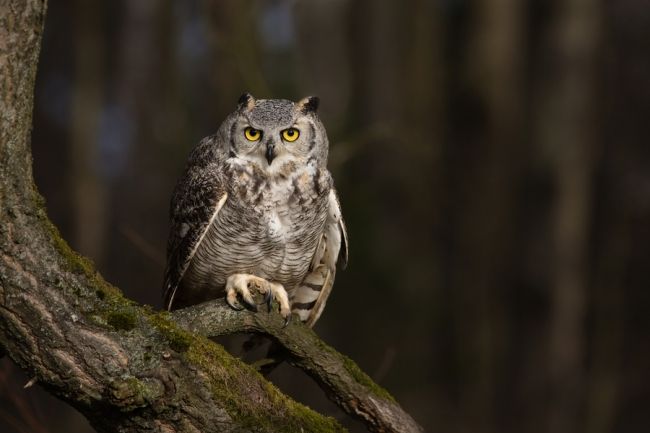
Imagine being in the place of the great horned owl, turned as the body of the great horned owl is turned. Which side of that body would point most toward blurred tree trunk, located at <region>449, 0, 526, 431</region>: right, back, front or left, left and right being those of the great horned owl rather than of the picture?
back

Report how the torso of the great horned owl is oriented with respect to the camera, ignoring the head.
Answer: toward the camera

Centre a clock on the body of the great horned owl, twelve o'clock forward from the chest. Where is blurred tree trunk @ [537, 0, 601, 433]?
The blurred tree trunk is roughly at 7 o'clock from the great horned owl.

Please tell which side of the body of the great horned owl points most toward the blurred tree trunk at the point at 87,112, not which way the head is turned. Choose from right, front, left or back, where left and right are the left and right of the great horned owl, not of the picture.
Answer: back
